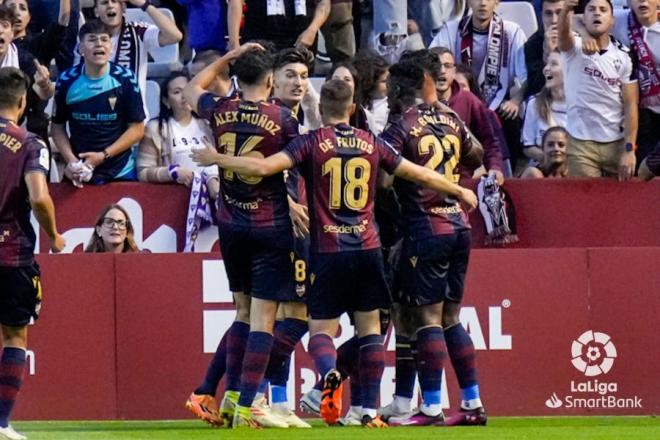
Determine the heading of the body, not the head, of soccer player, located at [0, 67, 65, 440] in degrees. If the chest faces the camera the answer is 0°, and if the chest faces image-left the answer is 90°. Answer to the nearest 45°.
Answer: approximately 225°

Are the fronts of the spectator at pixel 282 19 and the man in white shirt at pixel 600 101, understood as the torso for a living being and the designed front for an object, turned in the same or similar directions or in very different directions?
same or similar directions

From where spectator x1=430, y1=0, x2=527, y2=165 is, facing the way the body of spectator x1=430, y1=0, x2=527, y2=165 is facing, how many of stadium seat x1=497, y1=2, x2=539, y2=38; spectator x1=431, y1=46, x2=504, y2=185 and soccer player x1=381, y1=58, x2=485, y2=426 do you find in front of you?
2

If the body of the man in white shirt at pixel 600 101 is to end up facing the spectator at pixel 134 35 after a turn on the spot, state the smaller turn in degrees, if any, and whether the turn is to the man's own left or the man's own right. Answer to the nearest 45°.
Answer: approximately 90° to the man's own right

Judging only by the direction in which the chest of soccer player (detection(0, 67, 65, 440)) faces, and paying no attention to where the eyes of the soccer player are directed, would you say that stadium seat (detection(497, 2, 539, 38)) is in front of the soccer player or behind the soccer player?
in front

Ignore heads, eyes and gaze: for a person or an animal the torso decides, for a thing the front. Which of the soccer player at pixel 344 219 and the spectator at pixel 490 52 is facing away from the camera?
the soccer player

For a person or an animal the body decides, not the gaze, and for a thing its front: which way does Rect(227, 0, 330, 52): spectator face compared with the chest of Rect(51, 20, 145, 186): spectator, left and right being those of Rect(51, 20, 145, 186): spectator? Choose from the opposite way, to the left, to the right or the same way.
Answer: the same way

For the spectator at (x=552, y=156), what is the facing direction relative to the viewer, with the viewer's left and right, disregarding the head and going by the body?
facing the viewer

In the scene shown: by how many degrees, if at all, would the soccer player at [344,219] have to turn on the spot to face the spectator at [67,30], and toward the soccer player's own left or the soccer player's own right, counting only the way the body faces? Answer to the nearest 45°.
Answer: approximately 45° to the soccer player's own left

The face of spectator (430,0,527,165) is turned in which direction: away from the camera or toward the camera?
toward the camera

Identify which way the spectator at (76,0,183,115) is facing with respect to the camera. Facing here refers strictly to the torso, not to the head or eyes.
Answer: toward the camera

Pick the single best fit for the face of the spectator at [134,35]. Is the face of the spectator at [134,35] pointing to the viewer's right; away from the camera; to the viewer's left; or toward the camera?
toward the camera

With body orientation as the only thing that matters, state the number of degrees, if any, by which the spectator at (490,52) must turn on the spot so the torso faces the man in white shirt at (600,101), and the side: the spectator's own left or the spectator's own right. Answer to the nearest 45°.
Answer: approximately 45° to the spectator's own left

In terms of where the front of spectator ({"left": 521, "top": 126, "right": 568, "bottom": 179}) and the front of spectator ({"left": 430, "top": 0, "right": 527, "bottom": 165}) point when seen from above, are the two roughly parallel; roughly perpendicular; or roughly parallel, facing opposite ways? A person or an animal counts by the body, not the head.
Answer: roughly parallel

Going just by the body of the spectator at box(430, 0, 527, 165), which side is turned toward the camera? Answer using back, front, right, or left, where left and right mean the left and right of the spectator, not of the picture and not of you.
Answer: front
